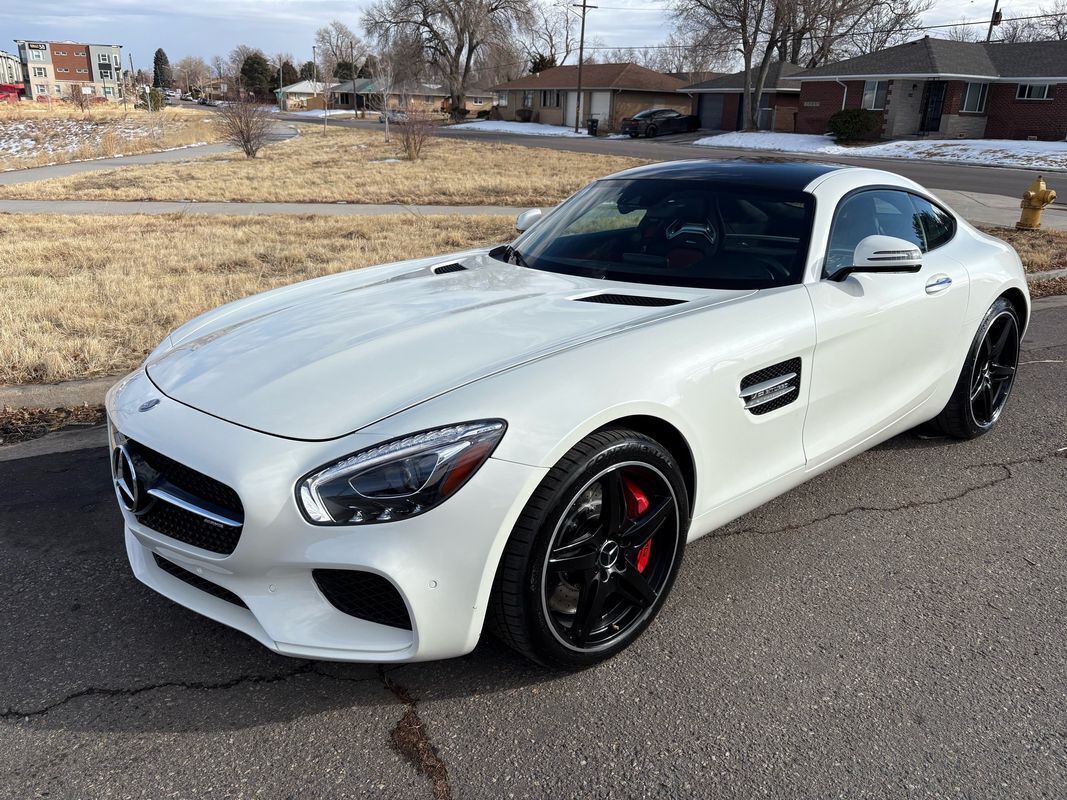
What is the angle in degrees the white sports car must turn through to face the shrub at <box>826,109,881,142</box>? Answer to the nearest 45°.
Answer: approximately 135° to its right

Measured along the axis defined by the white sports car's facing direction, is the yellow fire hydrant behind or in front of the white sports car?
behind

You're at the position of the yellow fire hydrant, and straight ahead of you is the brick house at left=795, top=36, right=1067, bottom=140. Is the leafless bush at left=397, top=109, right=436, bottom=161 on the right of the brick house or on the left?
left

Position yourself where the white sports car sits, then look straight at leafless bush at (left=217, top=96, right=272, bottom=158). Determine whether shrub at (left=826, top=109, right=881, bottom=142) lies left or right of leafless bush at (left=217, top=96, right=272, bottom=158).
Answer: right

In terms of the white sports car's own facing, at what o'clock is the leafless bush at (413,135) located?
The leafless bush is roughly at 4 o'clock from the white sports car.

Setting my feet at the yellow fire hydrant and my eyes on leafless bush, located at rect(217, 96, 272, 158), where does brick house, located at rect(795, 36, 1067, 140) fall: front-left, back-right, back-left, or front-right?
front-right

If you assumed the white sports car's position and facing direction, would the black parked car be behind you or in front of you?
behind

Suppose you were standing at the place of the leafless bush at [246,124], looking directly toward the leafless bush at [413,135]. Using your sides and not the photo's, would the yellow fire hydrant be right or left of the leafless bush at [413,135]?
right

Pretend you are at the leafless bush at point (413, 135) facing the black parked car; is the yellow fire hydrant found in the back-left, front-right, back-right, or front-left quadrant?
back-right

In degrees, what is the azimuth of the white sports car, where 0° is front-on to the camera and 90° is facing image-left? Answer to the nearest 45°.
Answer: approximately 45°

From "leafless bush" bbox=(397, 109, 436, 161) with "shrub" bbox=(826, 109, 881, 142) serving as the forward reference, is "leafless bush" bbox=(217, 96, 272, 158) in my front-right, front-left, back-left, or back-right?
back-left

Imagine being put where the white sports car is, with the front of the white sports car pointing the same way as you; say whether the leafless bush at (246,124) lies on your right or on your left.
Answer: on your right
